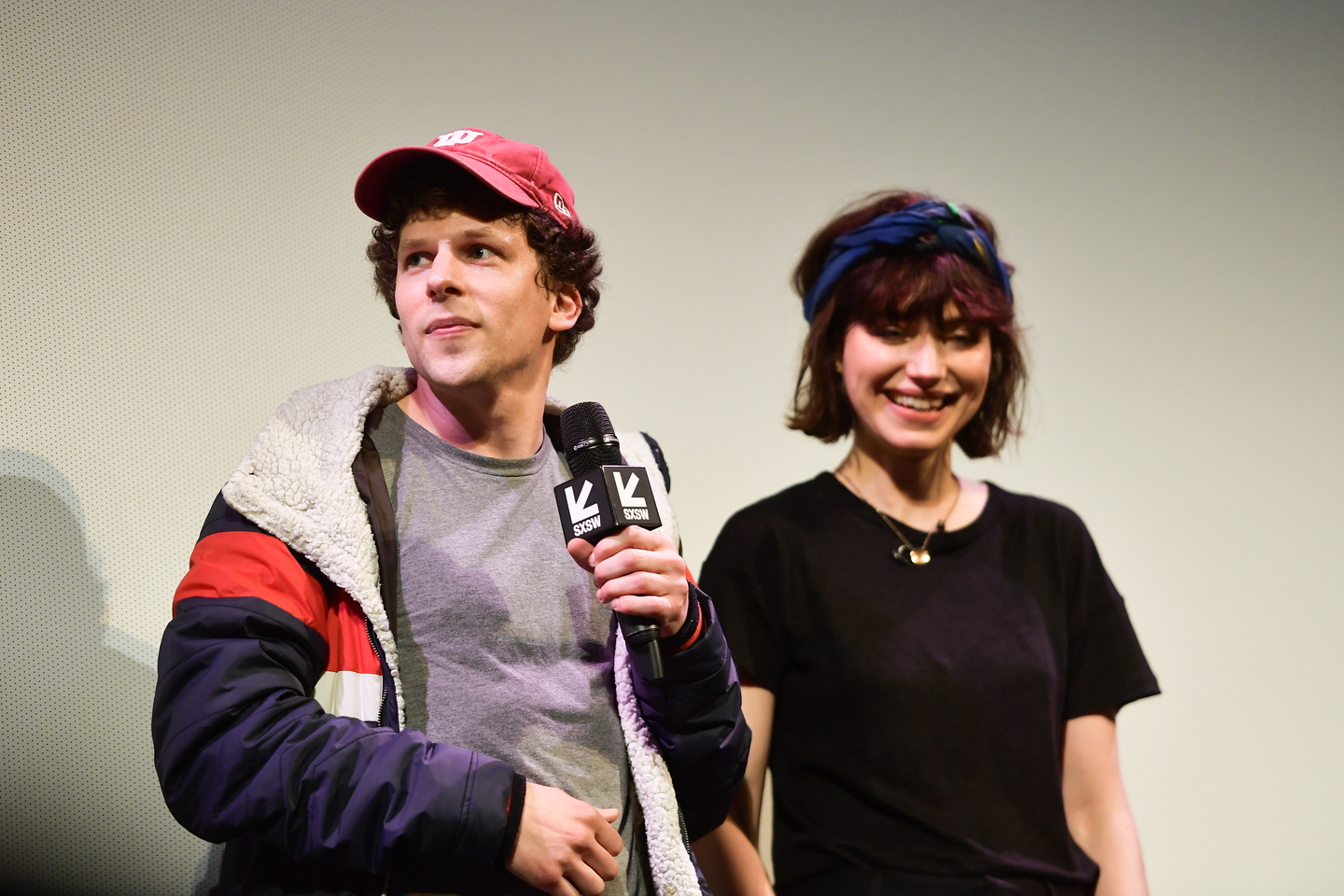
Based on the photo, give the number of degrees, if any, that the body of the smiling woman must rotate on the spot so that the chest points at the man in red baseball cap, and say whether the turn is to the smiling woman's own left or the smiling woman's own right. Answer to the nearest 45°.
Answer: approximately 45° to the smiling woman's own right

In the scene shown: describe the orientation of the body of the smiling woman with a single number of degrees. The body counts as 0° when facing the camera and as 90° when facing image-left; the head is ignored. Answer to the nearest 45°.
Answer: approximately 0°
